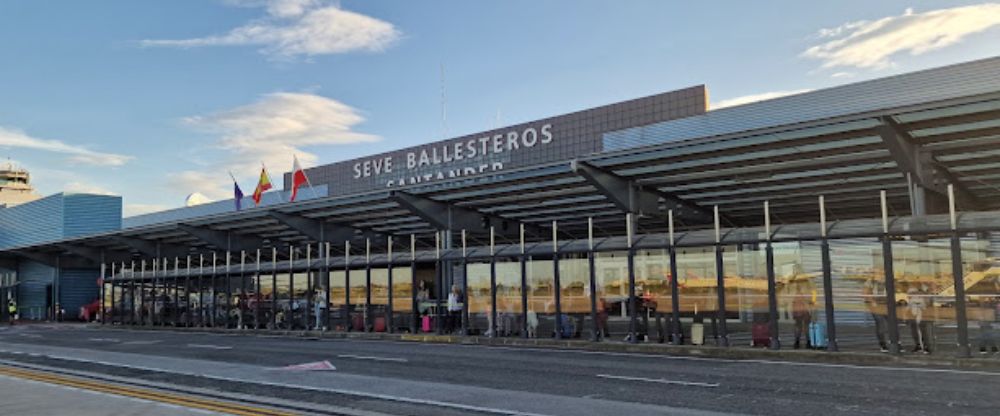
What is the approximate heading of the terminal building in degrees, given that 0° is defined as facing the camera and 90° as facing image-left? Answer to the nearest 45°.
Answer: approximately 45°
